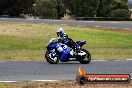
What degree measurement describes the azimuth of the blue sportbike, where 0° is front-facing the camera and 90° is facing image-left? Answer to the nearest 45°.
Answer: approximately 90°
